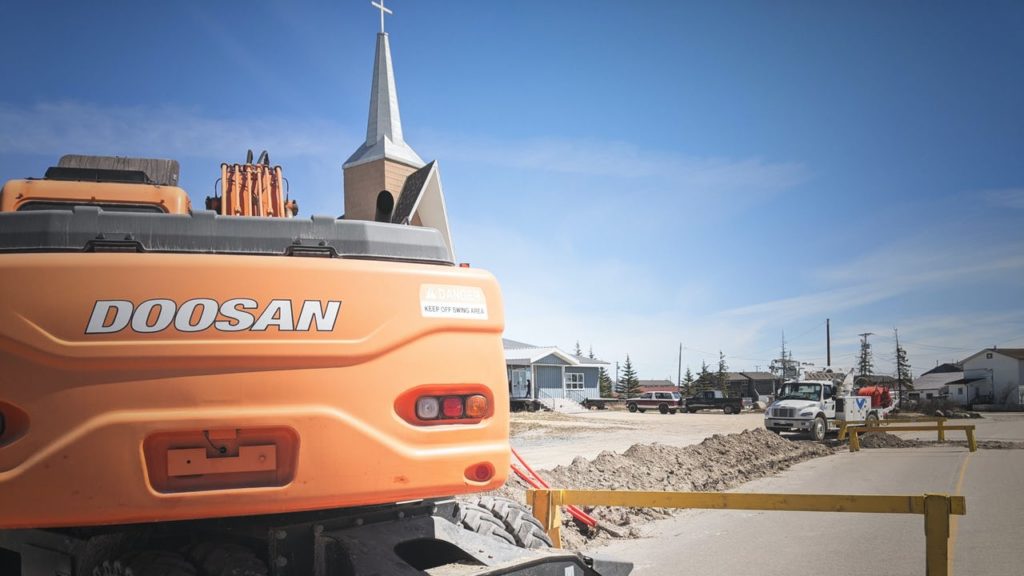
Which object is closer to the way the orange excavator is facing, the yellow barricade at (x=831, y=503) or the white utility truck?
the white utility truck

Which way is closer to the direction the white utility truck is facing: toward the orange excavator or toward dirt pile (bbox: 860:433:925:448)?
the orange excavator

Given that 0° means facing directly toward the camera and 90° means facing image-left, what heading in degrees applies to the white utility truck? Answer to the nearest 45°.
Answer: approximately 45°

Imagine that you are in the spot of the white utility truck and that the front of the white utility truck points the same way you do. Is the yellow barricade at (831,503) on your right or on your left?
on your left

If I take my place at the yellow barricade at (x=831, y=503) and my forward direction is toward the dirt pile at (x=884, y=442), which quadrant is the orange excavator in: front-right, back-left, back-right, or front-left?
back-left

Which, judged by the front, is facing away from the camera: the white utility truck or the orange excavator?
the orange excavator

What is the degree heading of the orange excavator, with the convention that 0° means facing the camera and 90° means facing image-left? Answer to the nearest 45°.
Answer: approximately 180°

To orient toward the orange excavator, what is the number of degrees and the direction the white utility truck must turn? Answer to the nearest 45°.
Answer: approximately 45° to its left

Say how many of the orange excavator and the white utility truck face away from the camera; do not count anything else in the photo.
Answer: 1

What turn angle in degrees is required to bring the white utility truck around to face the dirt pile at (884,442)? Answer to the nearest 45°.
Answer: approximately 90° to its left
